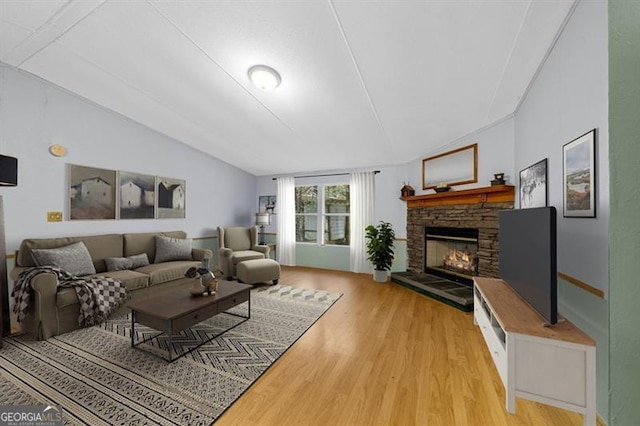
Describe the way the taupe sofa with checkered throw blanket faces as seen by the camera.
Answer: facing the viewer and to the right of the viewer

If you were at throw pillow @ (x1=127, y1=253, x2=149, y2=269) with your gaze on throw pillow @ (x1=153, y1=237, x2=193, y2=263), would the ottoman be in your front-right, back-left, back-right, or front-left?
front-right

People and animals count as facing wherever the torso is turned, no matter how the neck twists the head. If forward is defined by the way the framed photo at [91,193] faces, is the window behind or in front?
in front

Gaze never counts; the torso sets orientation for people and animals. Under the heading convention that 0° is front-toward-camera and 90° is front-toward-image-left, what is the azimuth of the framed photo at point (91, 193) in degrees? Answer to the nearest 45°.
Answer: approximately 315°

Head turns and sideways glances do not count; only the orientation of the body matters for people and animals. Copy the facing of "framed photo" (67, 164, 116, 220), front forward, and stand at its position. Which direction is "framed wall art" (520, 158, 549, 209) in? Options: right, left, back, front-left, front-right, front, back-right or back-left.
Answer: front

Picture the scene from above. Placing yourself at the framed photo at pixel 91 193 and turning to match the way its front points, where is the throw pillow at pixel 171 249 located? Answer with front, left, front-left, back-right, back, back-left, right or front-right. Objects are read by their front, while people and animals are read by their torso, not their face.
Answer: front-left

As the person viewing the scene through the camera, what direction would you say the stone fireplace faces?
facing the viewer and to the left of the viewer

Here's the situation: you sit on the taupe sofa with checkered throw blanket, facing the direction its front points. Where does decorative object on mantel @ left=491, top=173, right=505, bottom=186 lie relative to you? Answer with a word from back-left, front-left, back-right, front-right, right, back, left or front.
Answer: front

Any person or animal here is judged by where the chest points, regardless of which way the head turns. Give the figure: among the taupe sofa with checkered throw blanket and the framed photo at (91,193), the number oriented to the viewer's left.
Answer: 0

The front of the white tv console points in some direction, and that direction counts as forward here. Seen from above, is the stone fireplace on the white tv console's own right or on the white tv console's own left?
on the white tv console's own right

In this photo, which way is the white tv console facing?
to the viewer's left

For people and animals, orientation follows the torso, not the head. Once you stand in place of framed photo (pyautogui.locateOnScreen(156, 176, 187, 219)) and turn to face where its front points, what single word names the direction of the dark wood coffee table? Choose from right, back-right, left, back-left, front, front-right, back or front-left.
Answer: front-right

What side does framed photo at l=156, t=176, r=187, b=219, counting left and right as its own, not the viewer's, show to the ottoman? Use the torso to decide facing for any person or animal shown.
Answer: front

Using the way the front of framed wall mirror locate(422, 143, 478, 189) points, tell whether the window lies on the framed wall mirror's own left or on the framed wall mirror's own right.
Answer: on the framed wall mirror's own right

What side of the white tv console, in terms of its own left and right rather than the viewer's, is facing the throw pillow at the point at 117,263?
front

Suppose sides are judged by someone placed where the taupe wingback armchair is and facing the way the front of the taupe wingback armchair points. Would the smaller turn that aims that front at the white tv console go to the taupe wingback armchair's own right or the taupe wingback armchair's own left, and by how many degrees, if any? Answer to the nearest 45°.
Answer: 0° — it already faces it

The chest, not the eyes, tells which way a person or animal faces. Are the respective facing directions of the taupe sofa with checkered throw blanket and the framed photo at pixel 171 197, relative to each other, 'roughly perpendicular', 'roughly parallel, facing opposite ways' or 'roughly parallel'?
roughly parallel

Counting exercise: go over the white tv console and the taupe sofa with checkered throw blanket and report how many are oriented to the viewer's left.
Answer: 1
